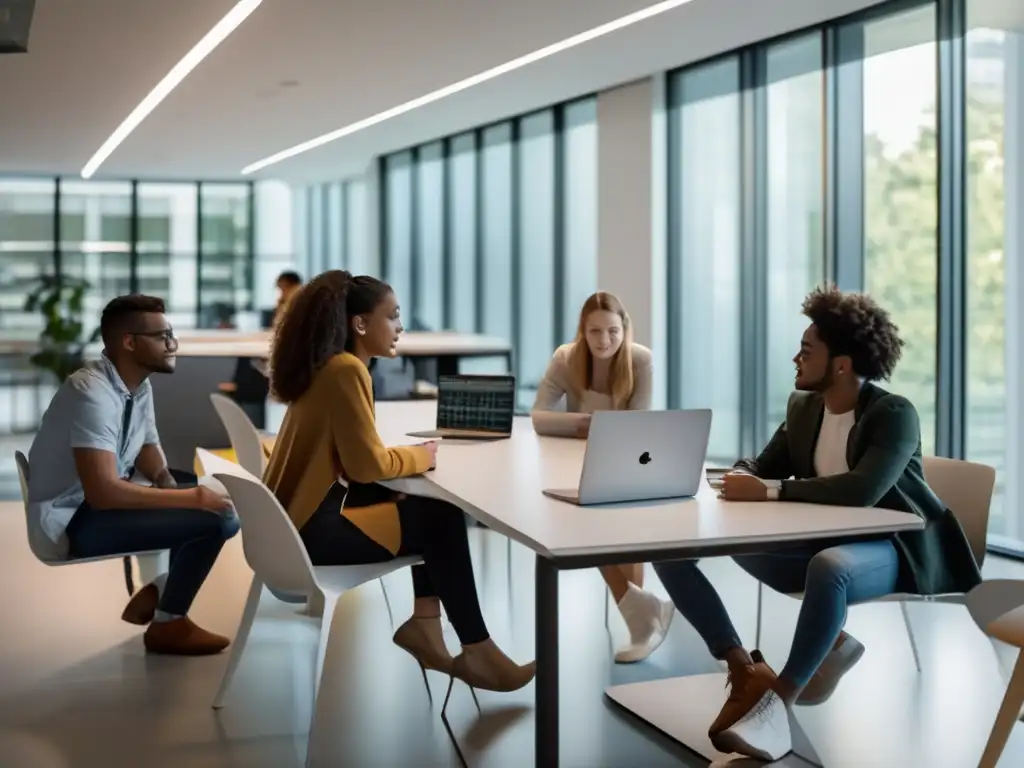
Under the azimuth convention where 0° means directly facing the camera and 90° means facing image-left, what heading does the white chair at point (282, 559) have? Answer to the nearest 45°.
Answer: approximately 225°

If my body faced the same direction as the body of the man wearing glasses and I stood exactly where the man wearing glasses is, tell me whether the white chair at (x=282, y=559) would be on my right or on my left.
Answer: on my right

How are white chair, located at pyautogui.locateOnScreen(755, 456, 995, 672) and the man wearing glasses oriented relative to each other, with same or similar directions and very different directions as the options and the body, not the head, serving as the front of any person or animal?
very different directions

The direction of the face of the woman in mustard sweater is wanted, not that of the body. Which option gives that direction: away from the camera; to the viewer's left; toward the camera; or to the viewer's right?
to the viewer's right

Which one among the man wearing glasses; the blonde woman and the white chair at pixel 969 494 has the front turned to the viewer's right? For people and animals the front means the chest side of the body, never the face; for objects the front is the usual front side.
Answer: the man wearing glasses

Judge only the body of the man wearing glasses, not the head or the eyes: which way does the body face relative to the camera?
to the viewer's right

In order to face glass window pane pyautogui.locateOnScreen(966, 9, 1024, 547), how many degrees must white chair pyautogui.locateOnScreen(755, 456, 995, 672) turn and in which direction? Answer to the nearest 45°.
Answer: approximately 135° to its right

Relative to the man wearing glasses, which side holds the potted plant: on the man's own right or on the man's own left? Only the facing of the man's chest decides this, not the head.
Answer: on the man's own left

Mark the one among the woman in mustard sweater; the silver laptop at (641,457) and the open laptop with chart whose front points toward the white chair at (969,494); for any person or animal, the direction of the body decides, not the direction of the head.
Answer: the woman in mustard sweater

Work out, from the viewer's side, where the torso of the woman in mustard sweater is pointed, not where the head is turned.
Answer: to the viewer's right

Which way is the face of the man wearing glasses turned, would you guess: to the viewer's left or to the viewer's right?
to the viewer's right

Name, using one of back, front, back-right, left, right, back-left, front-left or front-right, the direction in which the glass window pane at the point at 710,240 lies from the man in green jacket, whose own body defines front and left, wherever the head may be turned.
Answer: back-right

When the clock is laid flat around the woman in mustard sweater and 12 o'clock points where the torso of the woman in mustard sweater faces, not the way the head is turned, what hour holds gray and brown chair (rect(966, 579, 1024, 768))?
The gray and brown chair is roughly at 1 o'clock from the woman in mustard sweater.

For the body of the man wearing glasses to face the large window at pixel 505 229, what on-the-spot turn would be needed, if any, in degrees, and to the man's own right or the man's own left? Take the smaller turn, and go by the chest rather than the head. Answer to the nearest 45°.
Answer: approximately 45° to the man's own left

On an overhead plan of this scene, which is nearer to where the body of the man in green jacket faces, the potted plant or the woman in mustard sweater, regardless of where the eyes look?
the woman in mustard sweater

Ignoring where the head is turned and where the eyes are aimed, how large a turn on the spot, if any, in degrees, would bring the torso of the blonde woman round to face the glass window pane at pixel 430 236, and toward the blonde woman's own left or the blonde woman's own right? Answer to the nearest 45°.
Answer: approximately 180°
